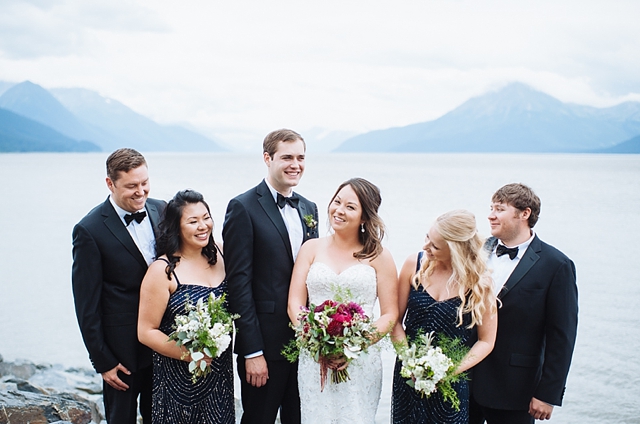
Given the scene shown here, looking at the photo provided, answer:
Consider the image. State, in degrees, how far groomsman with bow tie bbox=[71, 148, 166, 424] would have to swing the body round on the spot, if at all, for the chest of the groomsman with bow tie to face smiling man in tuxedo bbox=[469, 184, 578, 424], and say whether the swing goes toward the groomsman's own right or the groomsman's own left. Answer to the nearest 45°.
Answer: approximately 45° to the groomsman's own left

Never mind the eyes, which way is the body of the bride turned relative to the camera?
toward the camera

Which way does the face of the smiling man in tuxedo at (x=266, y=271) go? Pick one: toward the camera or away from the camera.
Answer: toward the camera

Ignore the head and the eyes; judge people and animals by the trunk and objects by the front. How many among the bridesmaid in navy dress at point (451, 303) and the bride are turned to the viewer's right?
0

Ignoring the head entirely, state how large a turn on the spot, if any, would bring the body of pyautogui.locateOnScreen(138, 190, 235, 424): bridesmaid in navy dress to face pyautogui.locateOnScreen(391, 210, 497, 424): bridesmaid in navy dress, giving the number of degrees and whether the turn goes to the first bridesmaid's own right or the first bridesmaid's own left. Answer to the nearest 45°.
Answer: approximately 45° to the first bridesmaid's own left

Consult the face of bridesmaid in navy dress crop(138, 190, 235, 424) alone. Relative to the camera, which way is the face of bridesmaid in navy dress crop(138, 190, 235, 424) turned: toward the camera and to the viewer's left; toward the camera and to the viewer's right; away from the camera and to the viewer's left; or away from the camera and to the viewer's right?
toward the camera and to the viewer's right

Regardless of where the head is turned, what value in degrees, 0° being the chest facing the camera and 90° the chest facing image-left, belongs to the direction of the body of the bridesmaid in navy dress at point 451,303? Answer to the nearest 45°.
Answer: approximately 45°

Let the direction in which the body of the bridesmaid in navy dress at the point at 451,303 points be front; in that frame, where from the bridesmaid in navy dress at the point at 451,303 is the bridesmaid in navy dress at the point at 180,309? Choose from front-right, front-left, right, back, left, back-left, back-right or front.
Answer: front-right

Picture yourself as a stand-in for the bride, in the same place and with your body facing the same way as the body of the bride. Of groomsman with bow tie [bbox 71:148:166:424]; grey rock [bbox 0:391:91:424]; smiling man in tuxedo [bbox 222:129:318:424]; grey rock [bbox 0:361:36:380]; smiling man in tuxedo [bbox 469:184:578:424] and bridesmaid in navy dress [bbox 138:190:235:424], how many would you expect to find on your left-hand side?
1

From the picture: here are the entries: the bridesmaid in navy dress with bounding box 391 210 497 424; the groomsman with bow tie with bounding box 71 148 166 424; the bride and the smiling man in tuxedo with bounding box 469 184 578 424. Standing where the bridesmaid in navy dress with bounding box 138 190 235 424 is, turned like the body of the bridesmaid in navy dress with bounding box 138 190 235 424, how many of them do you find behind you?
1

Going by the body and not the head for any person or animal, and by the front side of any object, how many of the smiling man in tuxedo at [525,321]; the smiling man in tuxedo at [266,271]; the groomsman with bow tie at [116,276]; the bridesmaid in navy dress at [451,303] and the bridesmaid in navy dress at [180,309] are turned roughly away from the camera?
0

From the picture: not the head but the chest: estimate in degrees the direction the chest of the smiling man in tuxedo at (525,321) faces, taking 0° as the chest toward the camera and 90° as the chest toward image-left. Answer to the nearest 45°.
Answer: approximately 45°

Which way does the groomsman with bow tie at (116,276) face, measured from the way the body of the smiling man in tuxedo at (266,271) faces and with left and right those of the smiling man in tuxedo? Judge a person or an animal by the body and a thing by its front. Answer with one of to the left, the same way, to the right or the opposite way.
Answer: the same way

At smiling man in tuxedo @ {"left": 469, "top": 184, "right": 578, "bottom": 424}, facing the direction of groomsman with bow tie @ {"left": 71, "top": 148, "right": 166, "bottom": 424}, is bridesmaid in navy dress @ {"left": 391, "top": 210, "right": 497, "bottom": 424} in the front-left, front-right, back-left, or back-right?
front-left

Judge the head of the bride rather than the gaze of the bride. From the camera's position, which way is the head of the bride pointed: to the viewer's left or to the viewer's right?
to the viewer's left

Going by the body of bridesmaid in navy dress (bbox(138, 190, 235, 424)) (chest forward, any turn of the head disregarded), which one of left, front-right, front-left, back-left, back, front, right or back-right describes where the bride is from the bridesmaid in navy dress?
front-left

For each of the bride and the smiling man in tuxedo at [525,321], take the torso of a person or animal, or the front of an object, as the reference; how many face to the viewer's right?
0

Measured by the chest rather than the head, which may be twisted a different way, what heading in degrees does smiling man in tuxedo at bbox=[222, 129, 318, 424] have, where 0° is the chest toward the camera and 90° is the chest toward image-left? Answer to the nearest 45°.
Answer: approximately 315°
